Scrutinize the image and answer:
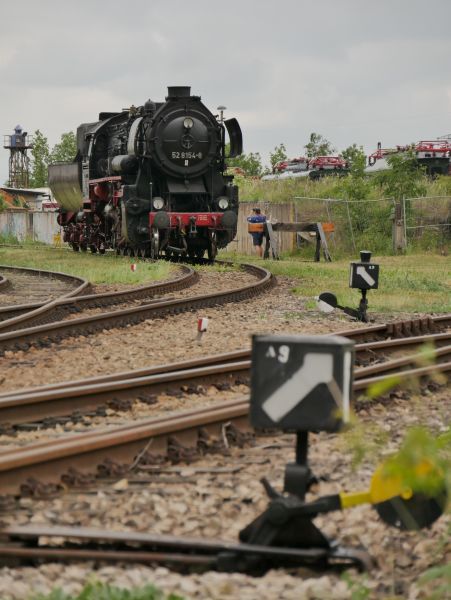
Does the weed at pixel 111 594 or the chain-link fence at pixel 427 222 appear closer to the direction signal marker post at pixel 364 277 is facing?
the weed

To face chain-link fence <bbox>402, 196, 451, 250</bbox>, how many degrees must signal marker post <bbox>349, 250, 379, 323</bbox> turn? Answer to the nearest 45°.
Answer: approximately 180°

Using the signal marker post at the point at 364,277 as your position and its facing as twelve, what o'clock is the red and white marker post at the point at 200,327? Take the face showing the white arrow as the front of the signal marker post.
The red and white marker post is roughly at 1 o'clock from the signal marker post.

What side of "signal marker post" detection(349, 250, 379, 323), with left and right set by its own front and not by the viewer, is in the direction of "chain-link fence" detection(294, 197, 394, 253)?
back

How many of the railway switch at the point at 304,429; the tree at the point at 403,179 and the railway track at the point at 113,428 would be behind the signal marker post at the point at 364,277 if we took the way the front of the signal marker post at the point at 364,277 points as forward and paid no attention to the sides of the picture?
1
